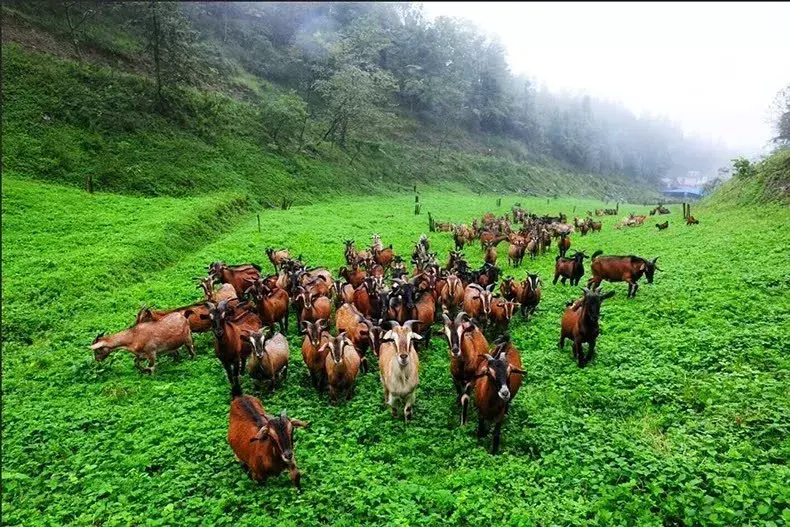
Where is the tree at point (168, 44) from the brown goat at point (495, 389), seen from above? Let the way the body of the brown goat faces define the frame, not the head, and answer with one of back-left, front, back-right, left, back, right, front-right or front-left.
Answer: back-right

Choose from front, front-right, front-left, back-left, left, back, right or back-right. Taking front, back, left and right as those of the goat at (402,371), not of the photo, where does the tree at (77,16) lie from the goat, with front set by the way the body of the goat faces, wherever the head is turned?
back-right

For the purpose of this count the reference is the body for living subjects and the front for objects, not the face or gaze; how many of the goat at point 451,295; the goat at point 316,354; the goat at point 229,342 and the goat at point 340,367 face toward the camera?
4

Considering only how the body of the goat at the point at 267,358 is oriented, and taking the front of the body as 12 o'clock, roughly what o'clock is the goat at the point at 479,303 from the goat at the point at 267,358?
the goat at the point at 479,303 is roughly at 7 o'clock from the goat at the point at 267,358.

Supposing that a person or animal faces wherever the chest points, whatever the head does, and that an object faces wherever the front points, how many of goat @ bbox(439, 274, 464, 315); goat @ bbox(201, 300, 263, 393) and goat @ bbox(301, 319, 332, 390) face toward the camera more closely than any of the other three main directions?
3

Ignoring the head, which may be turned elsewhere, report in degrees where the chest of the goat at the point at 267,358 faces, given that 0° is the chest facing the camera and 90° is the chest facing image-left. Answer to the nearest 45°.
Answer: approximately 45°

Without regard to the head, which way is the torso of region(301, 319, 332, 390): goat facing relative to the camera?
toward the camera

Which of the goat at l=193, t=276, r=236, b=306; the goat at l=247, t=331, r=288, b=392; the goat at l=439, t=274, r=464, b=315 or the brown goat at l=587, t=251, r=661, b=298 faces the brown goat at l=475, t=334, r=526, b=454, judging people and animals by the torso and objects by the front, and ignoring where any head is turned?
the goat at l=439, t=274, r=464, b=315

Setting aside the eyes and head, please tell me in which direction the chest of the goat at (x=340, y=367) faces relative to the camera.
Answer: toward the camera

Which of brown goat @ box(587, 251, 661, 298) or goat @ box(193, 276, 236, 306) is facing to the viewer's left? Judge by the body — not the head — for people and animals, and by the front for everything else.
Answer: the goat

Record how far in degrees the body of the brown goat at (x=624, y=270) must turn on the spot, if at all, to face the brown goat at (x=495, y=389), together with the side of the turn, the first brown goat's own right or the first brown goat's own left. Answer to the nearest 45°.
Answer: approximately 90° to the first brown goat's own right

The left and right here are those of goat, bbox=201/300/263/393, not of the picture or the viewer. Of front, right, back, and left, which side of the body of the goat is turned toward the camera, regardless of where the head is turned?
front

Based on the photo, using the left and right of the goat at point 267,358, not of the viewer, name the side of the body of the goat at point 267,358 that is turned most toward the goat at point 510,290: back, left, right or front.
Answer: back

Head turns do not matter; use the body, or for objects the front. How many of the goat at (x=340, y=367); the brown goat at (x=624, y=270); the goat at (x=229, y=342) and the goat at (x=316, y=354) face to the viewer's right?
1

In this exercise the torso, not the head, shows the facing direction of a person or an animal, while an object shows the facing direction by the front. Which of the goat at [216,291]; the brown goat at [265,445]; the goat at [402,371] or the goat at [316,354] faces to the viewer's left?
the goat at [216,291]

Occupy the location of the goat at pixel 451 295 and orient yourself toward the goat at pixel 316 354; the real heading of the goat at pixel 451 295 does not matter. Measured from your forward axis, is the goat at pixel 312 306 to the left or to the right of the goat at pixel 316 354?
right

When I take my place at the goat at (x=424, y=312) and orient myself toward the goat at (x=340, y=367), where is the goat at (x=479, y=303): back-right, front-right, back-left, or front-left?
back-left

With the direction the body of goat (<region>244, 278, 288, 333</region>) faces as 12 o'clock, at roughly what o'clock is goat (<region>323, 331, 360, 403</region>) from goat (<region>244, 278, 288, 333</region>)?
goat (<region>323, 331, 360, 403</region>) is roughly at 10 o'clock from goat (<region>244, 278, 288, 333</region>).
